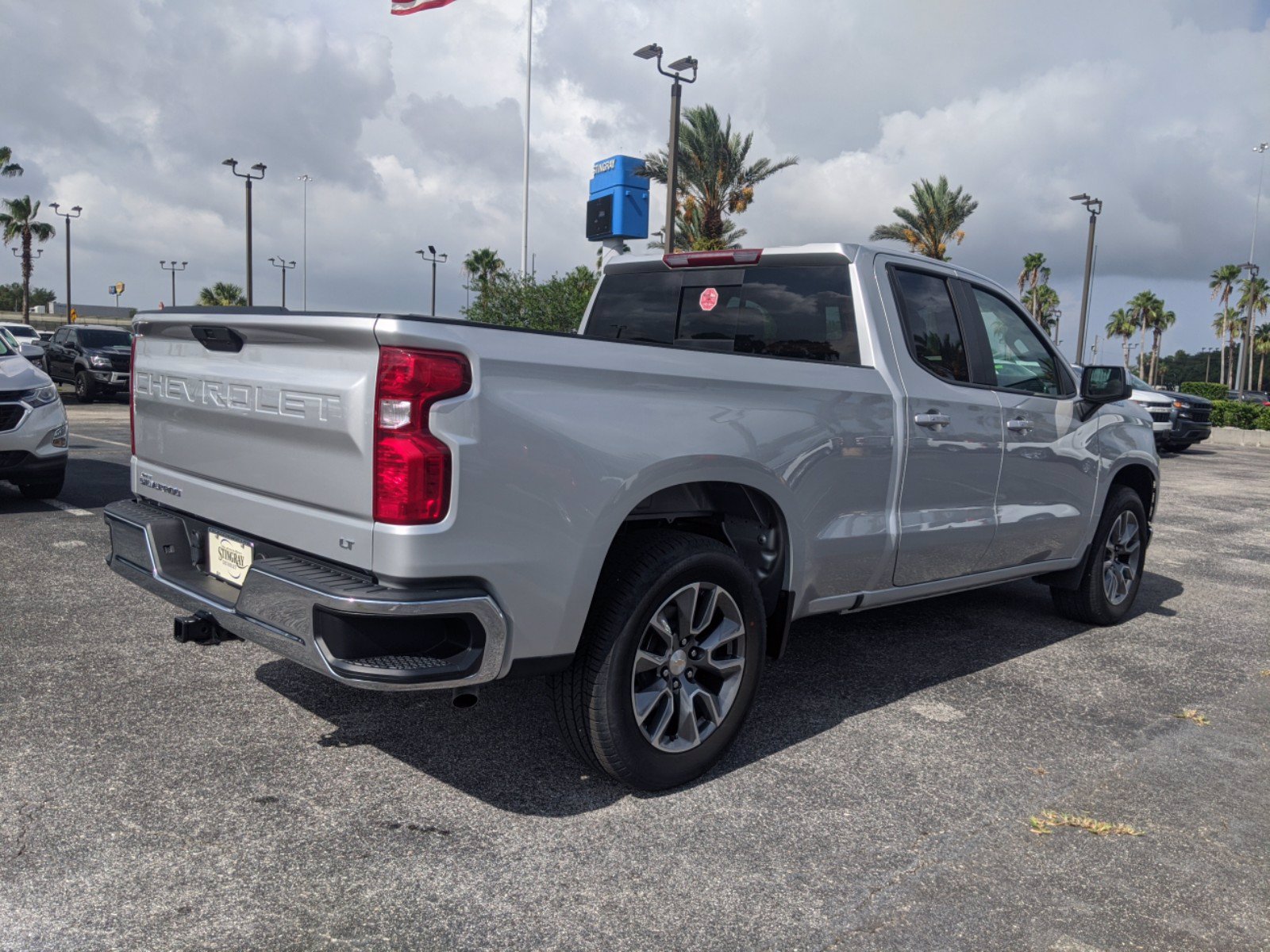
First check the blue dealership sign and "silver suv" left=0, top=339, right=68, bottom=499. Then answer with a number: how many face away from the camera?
0

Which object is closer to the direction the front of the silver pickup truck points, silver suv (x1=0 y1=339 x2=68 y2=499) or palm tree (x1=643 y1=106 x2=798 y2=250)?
the palm tree

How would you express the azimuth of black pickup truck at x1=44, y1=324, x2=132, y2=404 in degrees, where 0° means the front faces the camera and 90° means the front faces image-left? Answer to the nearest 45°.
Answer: approximately 315°

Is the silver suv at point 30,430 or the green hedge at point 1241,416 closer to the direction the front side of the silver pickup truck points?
the green hedge

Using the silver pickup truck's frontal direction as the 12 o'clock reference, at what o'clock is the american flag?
The american flag is roughly at 10 o'clock from the silver pickup truck.

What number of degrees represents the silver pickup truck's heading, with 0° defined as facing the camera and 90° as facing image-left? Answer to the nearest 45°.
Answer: approximately 225°

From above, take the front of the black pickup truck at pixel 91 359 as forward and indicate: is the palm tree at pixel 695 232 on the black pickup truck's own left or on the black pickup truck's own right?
on the black pickup truck's own left

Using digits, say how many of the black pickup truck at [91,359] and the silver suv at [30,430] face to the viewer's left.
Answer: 0

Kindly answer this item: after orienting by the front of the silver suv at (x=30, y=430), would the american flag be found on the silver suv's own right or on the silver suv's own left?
on the silver suv's own left

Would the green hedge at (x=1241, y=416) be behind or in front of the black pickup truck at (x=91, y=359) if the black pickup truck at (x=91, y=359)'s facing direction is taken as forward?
in front
